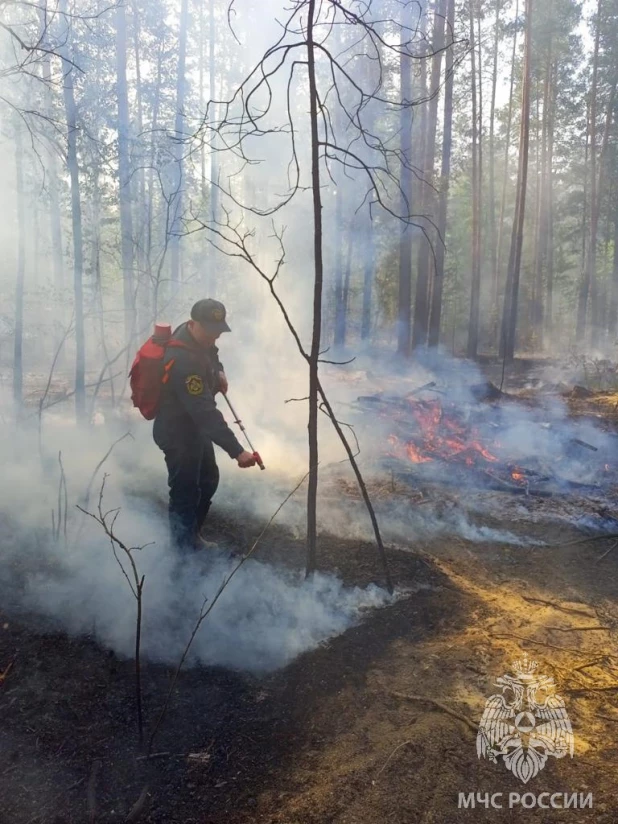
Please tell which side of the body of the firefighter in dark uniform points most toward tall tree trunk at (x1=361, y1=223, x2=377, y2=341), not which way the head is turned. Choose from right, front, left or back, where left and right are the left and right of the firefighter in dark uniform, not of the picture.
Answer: left

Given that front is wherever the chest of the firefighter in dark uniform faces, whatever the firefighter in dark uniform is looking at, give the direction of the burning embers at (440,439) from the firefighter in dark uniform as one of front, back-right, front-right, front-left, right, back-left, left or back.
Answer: front-left

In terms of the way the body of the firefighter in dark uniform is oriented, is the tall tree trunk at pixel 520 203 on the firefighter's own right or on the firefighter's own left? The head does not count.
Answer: on the firefighter's own left

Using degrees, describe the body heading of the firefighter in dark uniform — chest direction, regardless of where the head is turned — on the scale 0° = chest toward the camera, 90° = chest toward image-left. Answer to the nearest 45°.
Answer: approximately 270°

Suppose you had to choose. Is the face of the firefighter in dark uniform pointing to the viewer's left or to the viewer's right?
to the viewer's right
